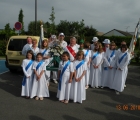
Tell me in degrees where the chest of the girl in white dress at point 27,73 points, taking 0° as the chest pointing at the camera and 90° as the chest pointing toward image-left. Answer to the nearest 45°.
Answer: approximately 315°

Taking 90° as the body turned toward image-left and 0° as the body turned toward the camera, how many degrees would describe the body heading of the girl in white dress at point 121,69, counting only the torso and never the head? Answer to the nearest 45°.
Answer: approximately 45°

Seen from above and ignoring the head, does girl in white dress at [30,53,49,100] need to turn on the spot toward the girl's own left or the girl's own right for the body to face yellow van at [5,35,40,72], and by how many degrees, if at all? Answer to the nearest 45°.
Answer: approximately 180°

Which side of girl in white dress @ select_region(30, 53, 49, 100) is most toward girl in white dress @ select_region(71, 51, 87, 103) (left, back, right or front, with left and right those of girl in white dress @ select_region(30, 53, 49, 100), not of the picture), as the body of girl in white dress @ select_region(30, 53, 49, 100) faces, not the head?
left

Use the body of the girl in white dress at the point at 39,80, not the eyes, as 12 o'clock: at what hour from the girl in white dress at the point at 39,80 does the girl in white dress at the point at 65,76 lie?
the girl in white dress at the point at 65,76 is roughly at 10 o'clock from the girl in white dress at the point at 39,80.

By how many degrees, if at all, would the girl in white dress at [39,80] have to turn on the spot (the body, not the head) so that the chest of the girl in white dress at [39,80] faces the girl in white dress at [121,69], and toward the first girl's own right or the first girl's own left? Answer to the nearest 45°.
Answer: approximately 90° to the first girl's own left

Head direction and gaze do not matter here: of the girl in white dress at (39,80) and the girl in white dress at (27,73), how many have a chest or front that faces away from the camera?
0

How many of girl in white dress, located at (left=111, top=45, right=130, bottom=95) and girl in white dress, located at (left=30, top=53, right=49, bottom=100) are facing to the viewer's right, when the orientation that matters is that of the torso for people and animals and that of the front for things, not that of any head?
0

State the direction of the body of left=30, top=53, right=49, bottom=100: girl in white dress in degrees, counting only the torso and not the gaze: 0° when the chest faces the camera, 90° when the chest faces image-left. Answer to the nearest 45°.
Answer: approximately 0°

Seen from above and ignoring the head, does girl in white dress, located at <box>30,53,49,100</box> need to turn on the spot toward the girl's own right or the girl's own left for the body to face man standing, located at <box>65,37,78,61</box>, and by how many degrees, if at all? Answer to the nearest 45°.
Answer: approximately 135° to the girl's own left
